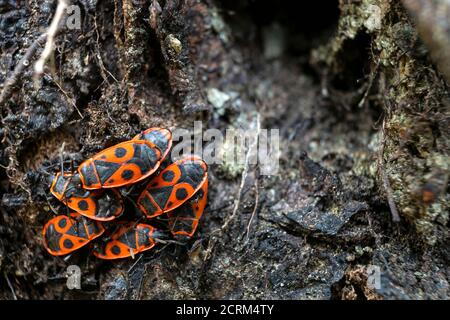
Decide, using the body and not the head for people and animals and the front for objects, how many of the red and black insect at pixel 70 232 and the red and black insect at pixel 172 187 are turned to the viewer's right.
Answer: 1
